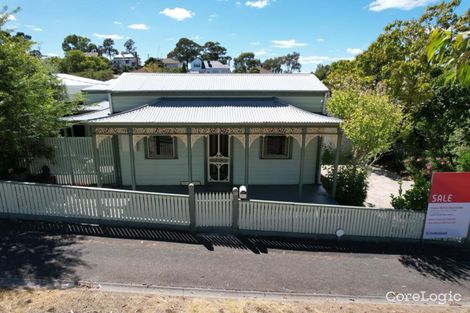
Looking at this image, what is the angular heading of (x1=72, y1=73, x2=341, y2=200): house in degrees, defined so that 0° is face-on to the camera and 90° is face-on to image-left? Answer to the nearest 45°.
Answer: approximately 0°

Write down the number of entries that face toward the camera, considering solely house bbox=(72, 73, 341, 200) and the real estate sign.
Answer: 2

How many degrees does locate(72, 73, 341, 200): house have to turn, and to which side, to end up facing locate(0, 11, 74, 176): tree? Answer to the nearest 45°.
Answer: approximately 90° to its right

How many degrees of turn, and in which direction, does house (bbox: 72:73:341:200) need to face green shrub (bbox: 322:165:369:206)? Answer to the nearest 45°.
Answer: approximately 45° to its left

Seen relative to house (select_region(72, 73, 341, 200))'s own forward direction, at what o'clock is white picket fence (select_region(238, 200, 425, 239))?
The white picket fence is roughly at 11 o'clock from the house.

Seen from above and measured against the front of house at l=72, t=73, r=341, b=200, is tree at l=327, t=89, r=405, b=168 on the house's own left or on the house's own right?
on the house's own left

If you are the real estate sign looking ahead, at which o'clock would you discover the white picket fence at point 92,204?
The white picket fence is roughly at 2 o'clock from the real estate sign.

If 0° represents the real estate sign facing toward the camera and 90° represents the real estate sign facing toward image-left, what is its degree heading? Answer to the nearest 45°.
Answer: approximately 0°
